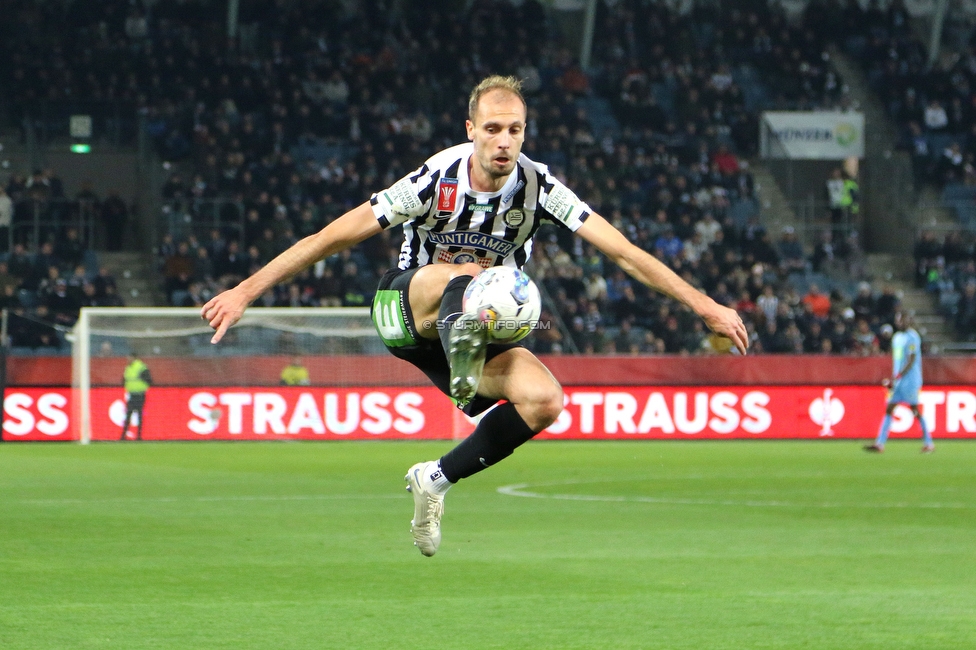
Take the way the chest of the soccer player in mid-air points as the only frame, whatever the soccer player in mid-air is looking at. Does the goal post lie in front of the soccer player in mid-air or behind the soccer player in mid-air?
behind

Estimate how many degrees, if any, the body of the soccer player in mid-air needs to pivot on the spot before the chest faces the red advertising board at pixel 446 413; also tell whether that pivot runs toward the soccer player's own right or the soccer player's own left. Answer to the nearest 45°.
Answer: approximately 180°

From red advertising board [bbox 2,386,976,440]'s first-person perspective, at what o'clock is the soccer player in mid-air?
The soccer player in mid-air is roughly at 12 o'clock from the red advertising board.

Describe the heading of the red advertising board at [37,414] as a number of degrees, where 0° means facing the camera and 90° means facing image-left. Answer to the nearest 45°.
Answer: approximately 0°
